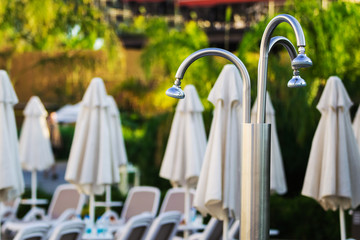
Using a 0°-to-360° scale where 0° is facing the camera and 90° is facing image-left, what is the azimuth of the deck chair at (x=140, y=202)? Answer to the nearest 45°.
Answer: approximately 45°

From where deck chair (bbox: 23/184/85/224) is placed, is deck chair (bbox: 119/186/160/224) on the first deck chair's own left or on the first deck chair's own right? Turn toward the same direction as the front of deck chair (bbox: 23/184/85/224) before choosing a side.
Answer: on the first deck chair's own left

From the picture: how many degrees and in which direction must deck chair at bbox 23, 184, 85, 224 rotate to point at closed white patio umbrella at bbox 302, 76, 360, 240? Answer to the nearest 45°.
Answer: approximately 90° to its left

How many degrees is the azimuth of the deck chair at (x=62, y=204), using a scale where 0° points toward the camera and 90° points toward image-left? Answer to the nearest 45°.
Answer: approximately 45°

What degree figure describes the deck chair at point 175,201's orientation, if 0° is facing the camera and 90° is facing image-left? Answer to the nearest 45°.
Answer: approximately 45°

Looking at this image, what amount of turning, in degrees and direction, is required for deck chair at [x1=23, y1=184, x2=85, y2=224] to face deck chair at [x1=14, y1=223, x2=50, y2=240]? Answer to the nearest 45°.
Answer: approximately 45° to its left

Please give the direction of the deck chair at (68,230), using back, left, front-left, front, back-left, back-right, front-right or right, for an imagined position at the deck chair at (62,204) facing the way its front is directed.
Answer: front-left
